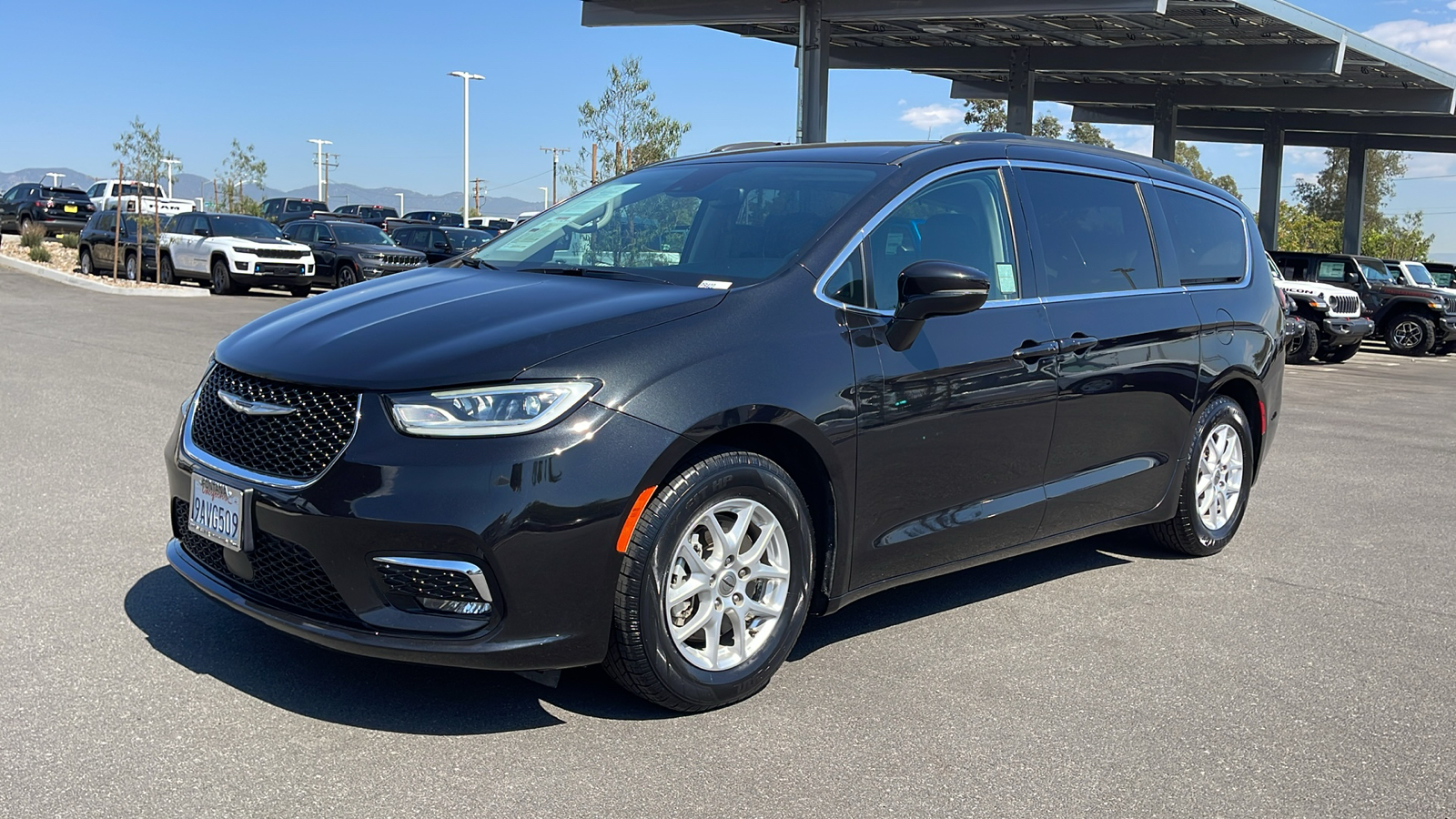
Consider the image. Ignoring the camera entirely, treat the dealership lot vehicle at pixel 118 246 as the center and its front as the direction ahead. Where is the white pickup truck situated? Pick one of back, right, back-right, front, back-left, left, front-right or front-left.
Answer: back-left

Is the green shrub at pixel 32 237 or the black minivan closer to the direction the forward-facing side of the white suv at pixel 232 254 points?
the black minivan

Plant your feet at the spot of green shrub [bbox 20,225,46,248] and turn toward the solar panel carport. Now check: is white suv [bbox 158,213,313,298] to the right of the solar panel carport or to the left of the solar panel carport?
right

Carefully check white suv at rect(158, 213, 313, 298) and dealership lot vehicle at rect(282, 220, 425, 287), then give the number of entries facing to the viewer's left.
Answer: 0

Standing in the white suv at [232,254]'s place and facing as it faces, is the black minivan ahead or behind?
ahead

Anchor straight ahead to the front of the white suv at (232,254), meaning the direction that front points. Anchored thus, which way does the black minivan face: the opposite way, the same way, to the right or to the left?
to the right

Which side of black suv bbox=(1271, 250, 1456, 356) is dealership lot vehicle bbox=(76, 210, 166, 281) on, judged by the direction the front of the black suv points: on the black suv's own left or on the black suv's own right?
on the black suv's own right

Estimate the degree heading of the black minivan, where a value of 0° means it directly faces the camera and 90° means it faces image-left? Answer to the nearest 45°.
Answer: approximately 45°

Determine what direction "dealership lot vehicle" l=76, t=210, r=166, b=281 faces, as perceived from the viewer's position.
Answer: facing the viewer and to the right of the viewer

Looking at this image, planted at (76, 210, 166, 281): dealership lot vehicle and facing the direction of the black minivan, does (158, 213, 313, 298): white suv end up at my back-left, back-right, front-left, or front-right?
front-left

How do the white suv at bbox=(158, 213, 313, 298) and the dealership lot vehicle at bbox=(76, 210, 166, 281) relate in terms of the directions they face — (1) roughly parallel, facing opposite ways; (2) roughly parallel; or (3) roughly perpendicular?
roughly parallel
